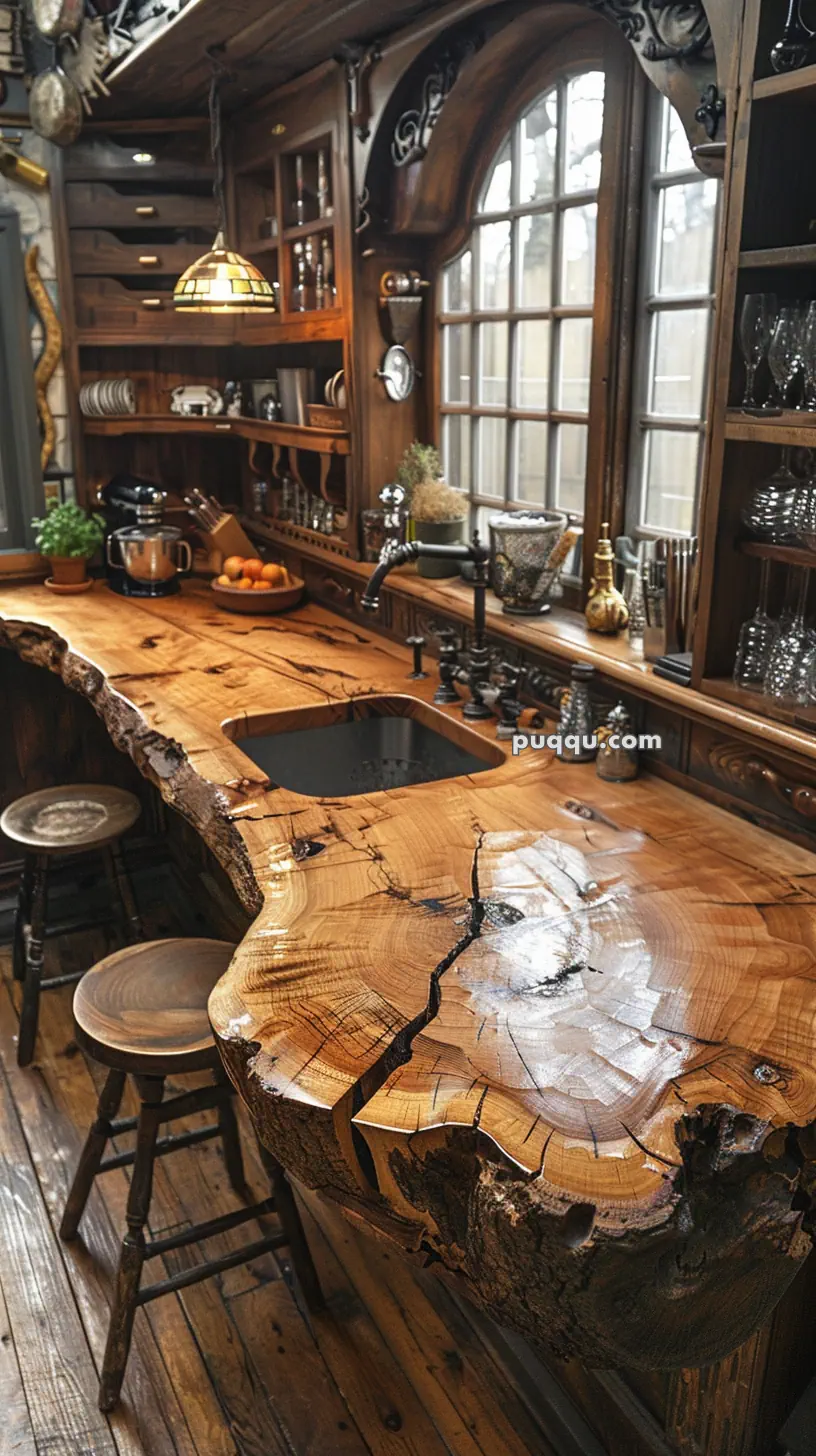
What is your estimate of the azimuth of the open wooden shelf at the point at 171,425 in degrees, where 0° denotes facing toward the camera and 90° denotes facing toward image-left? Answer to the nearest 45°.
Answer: approximately 0°

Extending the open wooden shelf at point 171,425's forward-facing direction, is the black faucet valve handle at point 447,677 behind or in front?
in front

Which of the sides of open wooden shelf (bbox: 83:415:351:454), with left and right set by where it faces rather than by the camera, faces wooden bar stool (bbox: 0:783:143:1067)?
front

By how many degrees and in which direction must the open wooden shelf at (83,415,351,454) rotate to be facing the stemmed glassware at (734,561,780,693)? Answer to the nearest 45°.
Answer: approximately 45° to its left

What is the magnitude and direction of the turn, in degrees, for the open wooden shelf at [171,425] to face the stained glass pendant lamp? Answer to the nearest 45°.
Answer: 0° — it already faces it

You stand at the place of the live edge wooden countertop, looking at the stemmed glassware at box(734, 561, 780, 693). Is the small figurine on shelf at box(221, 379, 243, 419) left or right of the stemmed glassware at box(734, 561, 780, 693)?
left

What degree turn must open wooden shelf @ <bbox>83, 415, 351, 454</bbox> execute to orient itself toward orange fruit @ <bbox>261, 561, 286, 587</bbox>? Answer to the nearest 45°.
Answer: approximately 45° to its left

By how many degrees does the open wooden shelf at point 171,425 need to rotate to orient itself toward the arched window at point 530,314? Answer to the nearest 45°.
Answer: approximately 45° to its left

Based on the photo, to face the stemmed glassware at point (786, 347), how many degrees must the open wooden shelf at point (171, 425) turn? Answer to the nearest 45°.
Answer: approximately 45° to its left

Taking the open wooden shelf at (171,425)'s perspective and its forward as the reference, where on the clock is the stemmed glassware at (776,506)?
The stemmed glassware is roughly at 11 o'clock from the open wooden shelf.
